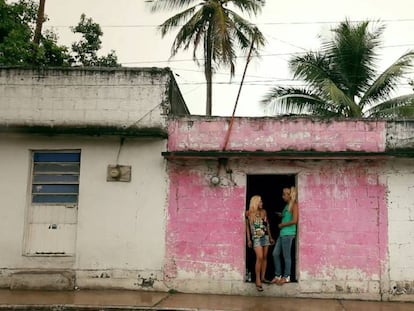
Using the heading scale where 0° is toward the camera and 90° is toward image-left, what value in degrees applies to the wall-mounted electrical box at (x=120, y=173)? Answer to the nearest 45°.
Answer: approximately 0°

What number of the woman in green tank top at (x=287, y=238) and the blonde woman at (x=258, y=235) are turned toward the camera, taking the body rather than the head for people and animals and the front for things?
1

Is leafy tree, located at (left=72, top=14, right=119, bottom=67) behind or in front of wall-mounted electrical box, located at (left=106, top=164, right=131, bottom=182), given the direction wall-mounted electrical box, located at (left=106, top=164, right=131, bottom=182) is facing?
behind

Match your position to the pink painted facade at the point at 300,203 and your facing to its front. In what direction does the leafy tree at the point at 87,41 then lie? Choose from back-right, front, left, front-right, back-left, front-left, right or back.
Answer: back-right

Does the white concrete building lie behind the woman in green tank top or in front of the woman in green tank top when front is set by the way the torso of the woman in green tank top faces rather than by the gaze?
in front

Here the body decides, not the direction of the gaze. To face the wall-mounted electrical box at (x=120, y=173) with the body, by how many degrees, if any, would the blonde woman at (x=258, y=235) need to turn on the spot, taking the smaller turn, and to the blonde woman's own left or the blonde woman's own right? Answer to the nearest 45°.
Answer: approximately 90° to the blonde woman's own right

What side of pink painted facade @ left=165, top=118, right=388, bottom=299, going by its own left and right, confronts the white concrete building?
right

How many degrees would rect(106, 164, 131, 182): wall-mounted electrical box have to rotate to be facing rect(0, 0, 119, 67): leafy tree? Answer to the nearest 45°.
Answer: approximately 180°

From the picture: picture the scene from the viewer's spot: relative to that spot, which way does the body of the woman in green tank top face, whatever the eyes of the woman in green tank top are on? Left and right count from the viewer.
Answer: facing to the left of the viewer

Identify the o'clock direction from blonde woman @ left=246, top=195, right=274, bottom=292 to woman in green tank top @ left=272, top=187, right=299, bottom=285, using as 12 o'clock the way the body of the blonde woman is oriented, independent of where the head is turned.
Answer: The woman in green tank top is roughly at 9 o'clock from the blonde woman.

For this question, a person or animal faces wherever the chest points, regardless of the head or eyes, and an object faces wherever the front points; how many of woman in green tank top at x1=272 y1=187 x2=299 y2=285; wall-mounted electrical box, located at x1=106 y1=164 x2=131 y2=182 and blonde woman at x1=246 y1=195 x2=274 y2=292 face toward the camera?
2
